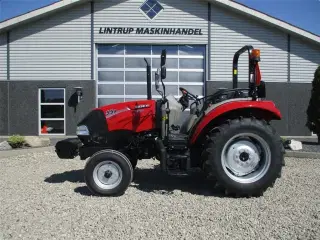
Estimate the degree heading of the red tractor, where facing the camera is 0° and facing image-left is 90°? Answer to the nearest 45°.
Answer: approximately 90°
